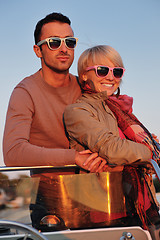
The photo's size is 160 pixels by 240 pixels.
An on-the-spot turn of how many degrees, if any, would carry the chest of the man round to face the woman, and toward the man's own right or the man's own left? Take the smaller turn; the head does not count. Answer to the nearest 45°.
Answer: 0° — they already face them

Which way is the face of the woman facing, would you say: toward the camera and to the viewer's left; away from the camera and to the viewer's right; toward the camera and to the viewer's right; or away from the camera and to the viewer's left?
toward the camera and to the viewer's right

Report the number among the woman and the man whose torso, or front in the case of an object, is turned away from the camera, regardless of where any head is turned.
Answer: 0
